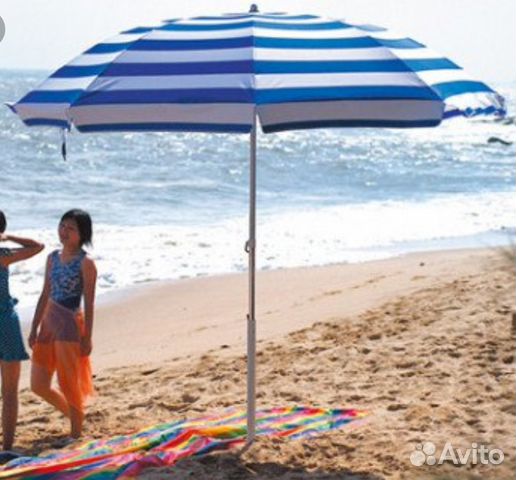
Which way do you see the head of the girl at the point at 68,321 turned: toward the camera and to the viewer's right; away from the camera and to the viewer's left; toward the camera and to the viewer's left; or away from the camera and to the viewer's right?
toward the camera and to the viewer's left

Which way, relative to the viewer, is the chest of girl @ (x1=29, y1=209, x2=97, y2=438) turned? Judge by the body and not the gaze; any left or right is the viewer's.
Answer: facing the viewer and to the left of the viewer
